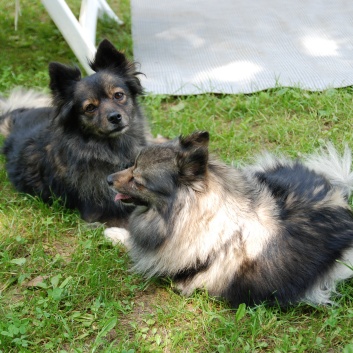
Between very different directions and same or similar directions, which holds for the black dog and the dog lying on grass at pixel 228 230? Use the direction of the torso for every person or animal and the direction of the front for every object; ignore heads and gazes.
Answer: very different directions

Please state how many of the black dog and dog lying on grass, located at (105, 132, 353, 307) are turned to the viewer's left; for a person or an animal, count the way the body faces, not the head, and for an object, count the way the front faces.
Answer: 1

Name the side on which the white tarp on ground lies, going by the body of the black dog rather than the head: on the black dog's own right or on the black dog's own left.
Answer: on the black dog's own left

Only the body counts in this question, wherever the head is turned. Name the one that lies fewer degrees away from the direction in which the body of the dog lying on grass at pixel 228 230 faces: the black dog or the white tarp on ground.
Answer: the black dog

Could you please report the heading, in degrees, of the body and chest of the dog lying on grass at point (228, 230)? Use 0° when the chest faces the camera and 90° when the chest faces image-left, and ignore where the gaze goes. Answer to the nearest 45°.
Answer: approximately 90°

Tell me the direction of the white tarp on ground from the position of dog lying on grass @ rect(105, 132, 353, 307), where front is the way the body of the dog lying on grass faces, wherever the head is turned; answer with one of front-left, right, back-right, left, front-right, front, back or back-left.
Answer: right

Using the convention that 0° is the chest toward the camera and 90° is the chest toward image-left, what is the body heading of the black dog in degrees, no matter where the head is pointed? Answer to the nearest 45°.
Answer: approximately 315°

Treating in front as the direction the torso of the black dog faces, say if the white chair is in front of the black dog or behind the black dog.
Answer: behind

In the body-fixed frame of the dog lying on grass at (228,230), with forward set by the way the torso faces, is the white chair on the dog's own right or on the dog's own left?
on the dog's own right
